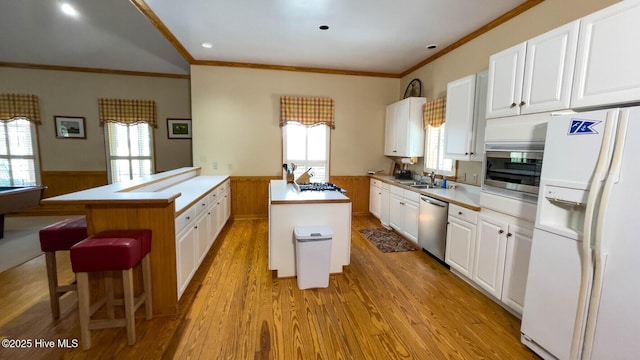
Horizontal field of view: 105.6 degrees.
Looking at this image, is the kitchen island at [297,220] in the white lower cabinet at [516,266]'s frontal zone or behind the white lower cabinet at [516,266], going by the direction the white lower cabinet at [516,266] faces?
frontal zone

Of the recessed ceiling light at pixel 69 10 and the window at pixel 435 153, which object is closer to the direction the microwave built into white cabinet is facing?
the recessed ceiling light

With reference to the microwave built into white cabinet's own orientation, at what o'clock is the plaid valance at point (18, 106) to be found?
The plaid valance is roughly at 1 o'clock from the microwave built into white cabinet.

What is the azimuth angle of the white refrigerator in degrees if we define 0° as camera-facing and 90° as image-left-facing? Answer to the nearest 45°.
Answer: approximately 45°

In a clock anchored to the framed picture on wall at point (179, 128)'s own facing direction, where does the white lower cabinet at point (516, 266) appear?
The white lower cabinet is roughly at 11 o'clock from the framed picture on wall.

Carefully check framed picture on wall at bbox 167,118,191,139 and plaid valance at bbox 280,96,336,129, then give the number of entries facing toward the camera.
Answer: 2

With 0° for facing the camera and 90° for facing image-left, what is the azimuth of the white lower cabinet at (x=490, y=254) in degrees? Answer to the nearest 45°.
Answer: approximately 45°

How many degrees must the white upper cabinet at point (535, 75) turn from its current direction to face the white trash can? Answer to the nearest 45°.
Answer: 0° — it already faces it

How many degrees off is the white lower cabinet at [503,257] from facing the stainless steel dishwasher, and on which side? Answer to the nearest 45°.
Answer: approximately 90° to its right

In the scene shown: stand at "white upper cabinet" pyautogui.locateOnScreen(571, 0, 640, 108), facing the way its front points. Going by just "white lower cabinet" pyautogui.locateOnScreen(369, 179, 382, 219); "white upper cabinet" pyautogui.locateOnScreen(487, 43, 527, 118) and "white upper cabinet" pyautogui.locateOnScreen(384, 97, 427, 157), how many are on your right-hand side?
3

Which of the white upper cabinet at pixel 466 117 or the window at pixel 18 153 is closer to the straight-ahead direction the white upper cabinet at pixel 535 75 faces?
the window

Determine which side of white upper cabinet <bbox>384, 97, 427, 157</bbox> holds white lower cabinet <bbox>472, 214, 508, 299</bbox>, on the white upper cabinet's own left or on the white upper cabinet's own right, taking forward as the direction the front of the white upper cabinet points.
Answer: on the white upper cabinet's own left

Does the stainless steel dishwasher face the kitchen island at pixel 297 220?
yes

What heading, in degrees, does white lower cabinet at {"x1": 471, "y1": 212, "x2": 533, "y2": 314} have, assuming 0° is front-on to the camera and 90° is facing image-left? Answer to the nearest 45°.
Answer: approximately 45°
